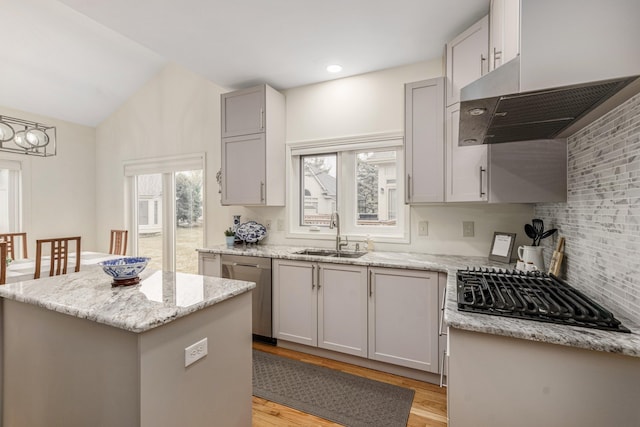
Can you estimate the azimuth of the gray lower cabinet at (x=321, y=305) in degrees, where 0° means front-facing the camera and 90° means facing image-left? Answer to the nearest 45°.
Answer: approximately 45°

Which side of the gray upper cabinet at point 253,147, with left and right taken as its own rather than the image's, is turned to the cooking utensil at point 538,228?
left

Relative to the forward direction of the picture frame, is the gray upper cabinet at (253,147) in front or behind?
in front

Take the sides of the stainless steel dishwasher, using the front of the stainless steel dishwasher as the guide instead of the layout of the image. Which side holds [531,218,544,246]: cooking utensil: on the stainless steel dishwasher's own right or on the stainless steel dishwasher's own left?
on the stainless steel dishwasher's own left

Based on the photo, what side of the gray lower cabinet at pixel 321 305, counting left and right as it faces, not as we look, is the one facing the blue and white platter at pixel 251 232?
right

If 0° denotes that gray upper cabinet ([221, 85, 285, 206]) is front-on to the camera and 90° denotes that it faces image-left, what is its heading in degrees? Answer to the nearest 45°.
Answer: approximately 45°

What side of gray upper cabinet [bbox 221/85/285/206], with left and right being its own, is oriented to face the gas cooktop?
left

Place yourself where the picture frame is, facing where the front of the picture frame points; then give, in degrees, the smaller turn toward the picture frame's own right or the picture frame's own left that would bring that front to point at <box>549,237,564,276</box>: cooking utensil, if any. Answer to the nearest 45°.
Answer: approximately 90° to the picture frame's own left

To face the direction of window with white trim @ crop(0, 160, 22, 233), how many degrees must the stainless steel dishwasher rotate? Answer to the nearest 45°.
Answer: approximately 90° to its right
